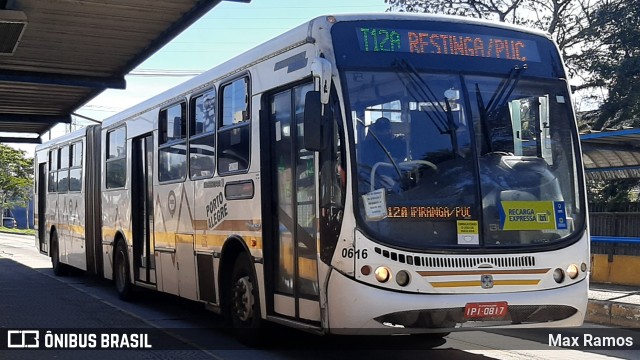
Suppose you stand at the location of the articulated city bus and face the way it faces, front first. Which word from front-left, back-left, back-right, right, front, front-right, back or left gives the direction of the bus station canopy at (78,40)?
right

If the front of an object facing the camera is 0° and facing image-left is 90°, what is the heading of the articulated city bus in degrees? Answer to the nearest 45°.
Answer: approximately 315°
